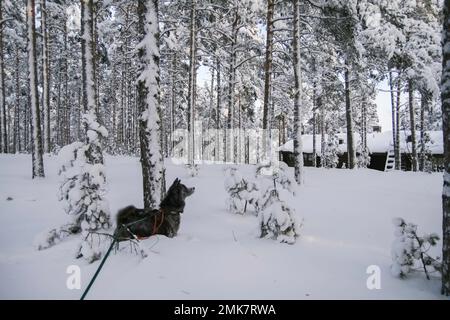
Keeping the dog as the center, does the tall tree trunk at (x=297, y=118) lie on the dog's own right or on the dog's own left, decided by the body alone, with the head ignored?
on the dog's own left

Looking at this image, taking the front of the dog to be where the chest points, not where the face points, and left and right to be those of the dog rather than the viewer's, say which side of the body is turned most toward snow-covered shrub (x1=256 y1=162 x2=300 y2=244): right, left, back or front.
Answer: front

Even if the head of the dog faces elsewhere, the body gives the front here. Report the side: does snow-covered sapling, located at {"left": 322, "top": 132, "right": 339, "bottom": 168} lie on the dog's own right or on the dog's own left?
on the dog's own left

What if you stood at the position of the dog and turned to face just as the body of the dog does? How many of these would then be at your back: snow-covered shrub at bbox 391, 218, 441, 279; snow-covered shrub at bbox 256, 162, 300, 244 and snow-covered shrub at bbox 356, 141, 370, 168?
0

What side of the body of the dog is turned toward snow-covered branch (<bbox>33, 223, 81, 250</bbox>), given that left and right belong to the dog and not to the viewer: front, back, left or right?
back

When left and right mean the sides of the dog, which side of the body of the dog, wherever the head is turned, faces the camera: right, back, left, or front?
right

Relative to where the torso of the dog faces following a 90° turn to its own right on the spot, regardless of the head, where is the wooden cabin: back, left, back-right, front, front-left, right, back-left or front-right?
back-left

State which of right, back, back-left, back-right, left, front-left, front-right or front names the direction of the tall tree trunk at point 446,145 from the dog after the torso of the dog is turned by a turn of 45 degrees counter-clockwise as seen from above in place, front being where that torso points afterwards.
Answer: right

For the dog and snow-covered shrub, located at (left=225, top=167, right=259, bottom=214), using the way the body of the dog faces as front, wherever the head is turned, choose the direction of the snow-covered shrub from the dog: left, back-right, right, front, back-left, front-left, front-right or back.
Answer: front-left
